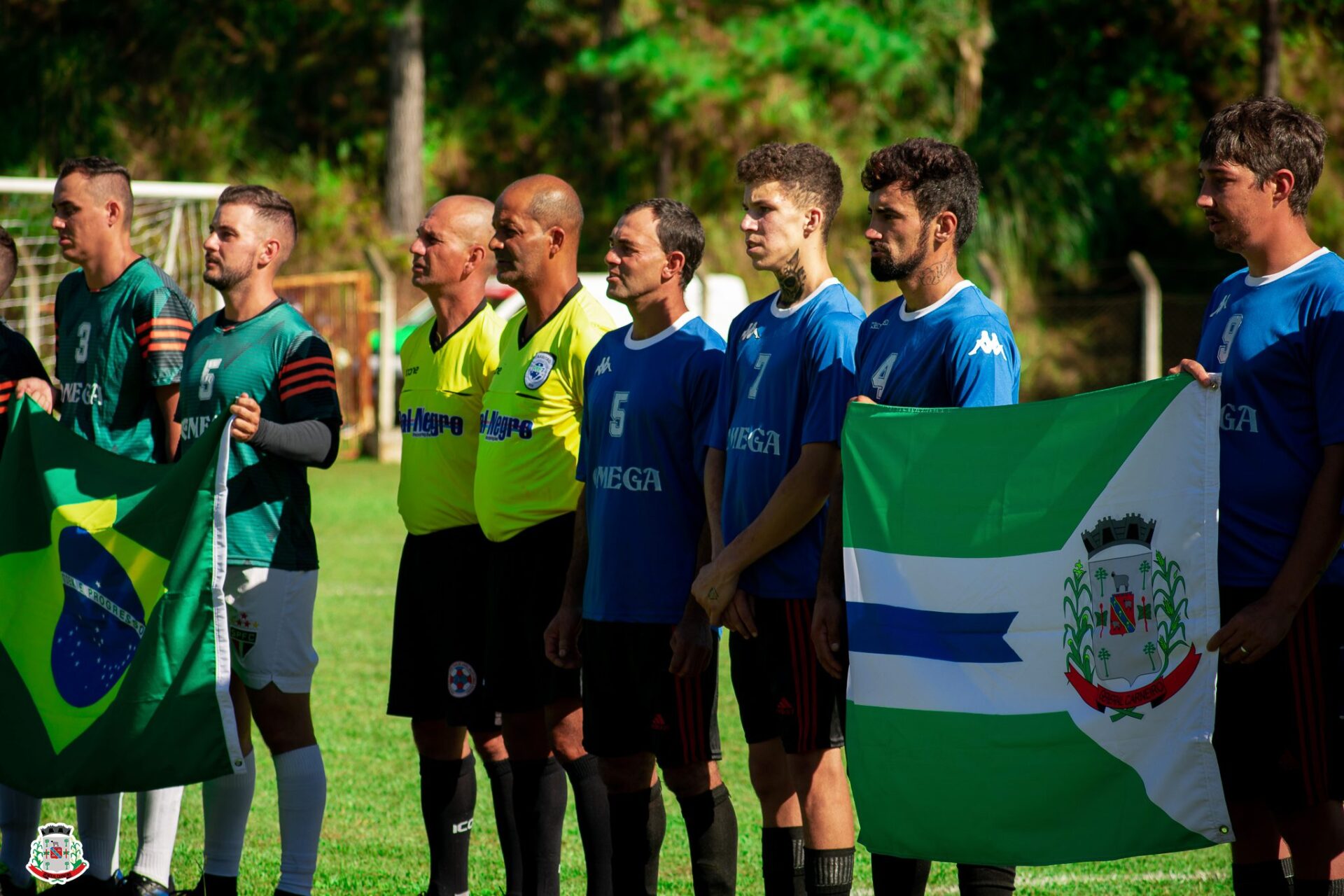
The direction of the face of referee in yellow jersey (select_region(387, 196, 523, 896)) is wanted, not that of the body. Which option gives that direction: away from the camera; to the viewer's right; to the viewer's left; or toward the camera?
to the viewer's left

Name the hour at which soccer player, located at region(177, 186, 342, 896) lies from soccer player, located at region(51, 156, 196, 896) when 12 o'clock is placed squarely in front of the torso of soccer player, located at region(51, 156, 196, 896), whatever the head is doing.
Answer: soccer player, located at region(177, 186, 342, 896) is roughly at 9 o'clock from soccer player, located at region(51, 156, 196, 896).

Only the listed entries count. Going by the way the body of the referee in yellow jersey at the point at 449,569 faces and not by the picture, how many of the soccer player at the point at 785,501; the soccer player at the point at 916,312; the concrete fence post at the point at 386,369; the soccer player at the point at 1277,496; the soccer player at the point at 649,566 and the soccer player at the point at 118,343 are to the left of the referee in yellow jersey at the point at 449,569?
4

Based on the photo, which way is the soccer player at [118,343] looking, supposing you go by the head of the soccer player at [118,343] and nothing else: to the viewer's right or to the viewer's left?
to the viewer's left

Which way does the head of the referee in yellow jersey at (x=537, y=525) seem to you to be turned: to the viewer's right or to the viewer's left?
to the viewer's left

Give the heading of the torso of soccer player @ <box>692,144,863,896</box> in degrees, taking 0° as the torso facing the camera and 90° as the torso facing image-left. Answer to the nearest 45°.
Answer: approximately 45°

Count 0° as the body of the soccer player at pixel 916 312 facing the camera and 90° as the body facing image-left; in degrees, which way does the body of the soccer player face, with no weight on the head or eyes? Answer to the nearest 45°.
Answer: approximately 45°

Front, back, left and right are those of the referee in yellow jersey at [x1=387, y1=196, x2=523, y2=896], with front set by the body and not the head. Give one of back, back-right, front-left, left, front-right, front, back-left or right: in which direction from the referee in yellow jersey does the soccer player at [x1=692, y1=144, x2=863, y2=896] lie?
left

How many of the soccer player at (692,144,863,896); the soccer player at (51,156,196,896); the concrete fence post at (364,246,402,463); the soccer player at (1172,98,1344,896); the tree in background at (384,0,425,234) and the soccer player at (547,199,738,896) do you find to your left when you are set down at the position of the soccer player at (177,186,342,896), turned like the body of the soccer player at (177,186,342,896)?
3

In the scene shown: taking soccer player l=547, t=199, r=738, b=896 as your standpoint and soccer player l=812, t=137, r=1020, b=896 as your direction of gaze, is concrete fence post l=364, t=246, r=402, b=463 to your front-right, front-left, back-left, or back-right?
back-left

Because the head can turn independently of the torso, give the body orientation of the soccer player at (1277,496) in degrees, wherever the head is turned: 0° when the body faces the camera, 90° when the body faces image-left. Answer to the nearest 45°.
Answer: approximately 45°

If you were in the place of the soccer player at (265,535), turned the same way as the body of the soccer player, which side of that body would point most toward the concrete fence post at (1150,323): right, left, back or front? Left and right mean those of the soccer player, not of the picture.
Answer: back

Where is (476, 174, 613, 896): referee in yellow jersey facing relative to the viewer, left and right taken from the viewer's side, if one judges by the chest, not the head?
facing the viewer and to the left of the viewer

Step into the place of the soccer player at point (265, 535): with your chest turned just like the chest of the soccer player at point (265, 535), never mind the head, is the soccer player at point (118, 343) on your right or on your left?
on your right

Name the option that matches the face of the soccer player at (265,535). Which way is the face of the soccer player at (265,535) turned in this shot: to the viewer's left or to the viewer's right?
to the viewer's left

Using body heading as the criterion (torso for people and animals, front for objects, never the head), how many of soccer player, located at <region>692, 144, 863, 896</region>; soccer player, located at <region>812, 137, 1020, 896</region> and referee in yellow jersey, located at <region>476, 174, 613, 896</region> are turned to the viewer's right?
0

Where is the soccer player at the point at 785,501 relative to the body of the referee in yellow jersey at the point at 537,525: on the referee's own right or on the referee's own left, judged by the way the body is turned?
on the referee's own left
